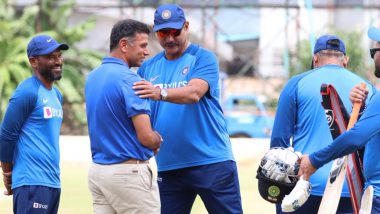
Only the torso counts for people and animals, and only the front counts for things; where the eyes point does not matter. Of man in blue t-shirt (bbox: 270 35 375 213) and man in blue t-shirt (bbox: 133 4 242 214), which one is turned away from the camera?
man in blue t-shirt (bbox: 270 35 375 213)

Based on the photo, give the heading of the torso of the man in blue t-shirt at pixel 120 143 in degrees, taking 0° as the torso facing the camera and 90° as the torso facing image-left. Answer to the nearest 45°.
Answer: approximately 225°

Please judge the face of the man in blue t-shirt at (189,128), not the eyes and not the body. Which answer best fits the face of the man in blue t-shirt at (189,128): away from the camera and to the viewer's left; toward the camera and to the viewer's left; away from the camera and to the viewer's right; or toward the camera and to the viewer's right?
toward the camera and to the viewer's left

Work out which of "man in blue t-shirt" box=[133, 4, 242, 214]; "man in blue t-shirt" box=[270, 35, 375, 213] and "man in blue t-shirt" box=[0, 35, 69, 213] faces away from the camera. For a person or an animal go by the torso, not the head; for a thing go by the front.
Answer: "man in blue t-shirt" box=[270, 35, 375, 213]

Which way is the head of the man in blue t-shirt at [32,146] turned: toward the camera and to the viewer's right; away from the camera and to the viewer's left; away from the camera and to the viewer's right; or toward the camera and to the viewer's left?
toward the camera and to the viewer's right

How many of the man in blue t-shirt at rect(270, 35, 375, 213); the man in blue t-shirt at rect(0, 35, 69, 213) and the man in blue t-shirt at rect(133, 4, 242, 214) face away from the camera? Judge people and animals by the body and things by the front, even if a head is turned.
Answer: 1

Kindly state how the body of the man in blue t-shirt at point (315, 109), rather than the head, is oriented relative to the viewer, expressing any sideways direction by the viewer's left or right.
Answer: facing away from the viewer

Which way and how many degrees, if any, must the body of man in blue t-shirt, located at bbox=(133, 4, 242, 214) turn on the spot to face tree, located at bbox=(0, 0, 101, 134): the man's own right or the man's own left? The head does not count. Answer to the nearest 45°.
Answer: approximately 135° to the man's own right

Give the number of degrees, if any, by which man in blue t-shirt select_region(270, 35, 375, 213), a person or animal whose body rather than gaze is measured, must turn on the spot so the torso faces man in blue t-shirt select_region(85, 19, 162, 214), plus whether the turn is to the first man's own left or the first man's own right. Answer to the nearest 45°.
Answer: approximately 135° to the first man's own left

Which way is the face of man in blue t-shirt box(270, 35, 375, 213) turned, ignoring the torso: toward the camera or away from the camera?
away from the camera

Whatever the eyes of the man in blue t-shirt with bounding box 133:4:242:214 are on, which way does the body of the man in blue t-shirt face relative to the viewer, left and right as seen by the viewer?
facing the viewer and to the left of the viewer

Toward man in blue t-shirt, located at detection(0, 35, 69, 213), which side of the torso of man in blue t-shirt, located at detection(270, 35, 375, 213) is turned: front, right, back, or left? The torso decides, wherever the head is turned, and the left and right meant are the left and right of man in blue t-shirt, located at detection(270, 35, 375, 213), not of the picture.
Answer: left

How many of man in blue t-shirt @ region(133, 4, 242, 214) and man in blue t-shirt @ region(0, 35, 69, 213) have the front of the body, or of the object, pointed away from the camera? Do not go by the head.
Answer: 0
